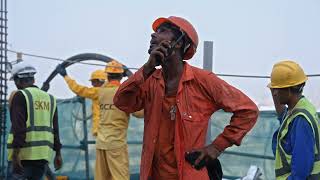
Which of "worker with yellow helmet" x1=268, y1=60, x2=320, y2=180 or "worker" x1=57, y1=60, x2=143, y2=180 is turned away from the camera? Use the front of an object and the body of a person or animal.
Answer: the worker

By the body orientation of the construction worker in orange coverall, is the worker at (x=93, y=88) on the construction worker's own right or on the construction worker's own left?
on the construction worker's own right

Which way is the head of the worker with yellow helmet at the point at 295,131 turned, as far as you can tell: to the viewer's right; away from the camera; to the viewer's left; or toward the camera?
to the viewer's left

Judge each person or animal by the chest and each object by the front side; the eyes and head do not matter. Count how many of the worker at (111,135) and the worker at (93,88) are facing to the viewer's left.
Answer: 0

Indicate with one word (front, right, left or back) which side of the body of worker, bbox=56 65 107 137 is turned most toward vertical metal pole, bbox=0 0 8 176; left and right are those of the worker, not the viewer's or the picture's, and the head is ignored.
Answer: left

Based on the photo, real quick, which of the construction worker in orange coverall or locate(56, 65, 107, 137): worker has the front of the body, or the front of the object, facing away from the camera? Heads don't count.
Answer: the worker

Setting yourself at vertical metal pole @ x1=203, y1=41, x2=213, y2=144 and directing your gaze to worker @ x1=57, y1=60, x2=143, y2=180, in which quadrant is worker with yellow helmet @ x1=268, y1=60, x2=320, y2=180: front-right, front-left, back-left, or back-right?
back-left

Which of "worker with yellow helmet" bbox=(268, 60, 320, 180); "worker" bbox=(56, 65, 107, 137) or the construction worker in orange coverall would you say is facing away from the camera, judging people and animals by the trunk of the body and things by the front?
the worker

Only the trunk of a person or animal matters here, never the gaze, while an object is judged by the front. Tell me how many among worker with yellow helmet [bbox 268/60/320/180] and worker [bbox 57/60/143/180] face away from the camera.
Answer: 1

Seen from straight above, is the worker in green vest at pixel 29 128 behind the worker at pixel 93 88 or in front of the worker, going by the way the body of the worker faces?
behind

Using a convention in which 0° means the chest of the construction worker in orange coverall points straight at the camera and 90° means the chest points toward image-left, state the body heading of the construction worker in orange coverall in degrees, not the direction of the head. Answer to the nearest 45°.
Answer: approximately 45°

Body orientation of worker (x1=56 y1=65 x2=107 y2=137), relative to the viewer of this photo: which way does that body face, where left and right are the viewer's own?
facing away from the viewer

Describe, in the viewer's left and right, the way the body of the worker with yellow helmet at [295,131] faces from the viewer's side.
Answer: facing to the left of the viewer

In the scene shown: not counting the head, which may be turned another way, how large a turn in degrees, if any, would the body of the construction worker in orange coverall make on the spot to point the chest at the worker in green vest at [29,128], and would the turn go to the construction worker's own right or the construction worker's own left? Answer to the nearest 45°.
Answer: approximately 90° to the construction worker's own right
